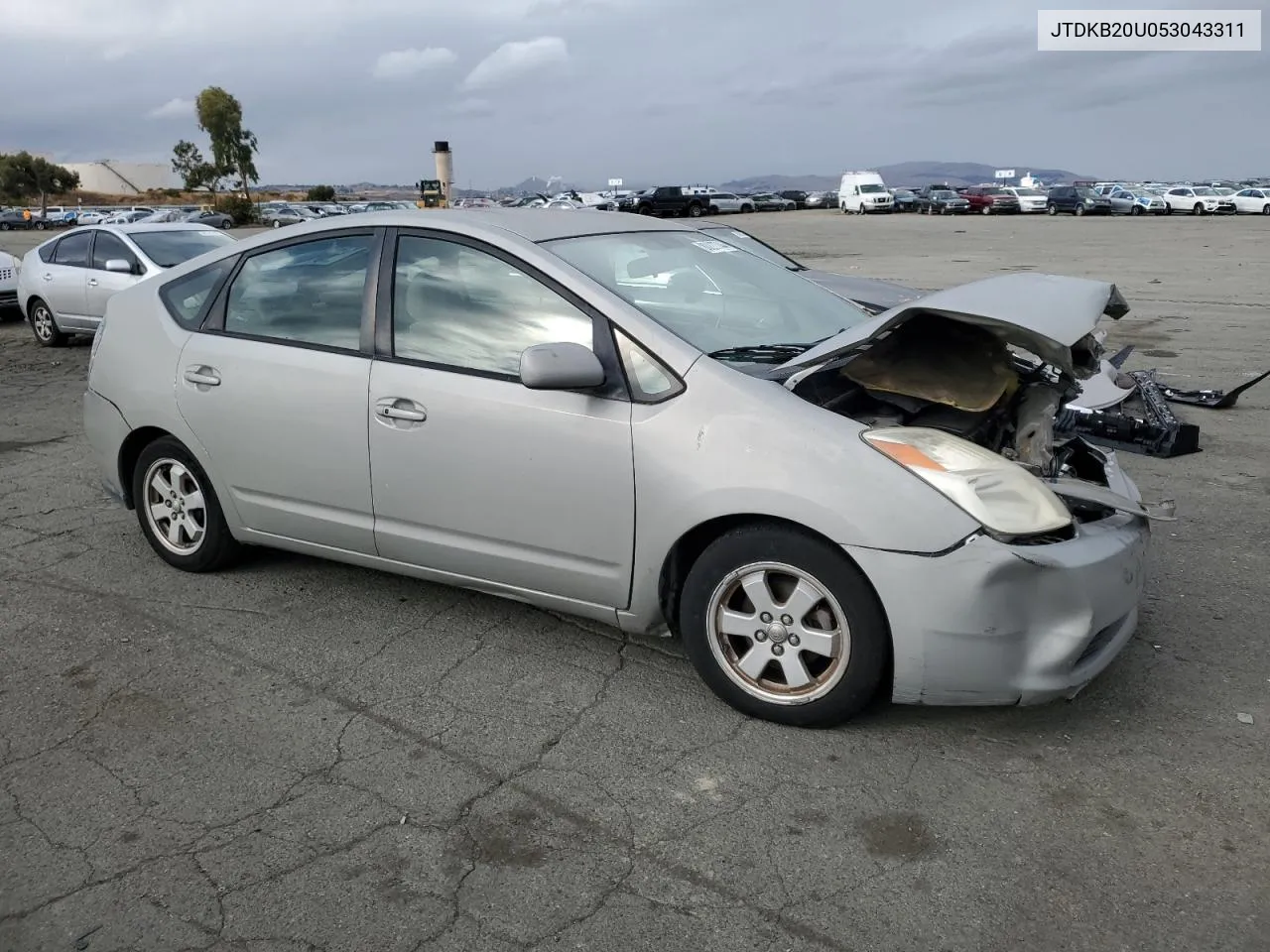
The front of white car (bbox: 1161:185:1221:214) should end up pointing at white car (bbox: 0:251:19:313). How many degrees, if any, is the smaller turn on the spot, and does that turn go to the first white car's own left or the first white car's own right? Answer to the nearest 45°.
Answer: approximately 45° to the first white car's own right

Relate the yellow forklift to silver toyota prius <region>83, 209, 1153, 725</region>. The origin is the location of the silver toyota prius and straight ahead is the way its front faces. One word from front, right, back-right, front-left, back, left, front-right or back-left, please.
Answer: back-left

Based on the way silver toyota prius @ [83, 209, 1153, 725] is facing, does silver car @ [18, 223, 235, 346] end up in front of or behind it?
behind

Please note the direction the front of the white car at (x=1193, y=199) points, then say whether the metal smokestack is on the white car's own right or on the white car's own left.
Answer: on the white car's own right

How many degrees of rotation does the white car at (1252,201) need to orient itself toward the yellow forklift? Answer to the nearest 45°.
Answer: approximately 45° to its right
